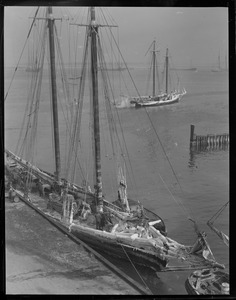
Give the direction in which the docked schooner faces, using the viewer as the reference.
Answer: facing the viewer and to the right of the viewer
